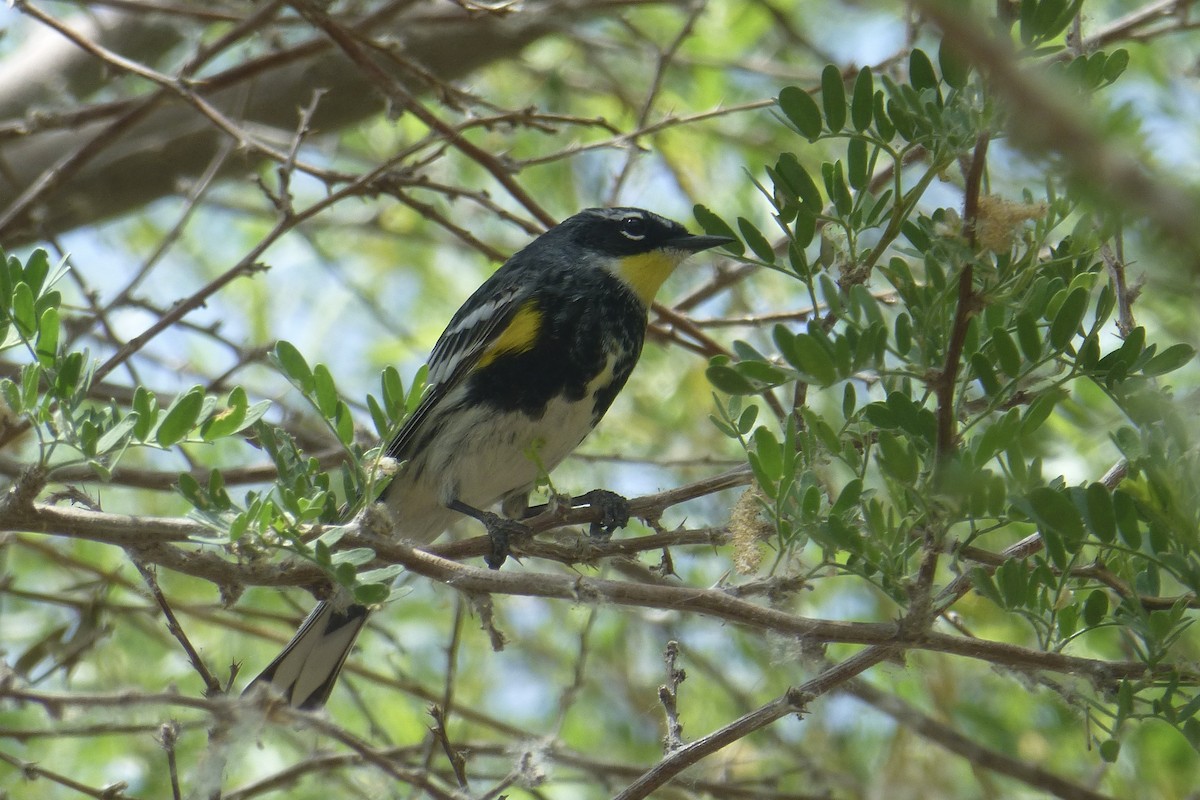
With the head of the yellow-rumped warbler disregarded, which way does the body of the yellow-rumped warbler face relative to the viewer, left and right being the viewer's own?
facing to the right of the viewer

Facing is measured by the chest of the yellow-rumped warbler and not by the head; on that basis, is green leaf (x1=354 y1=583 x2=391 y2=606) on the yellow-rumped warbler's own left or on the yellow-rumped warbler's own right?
on the yellow-rumped warbler's own right
